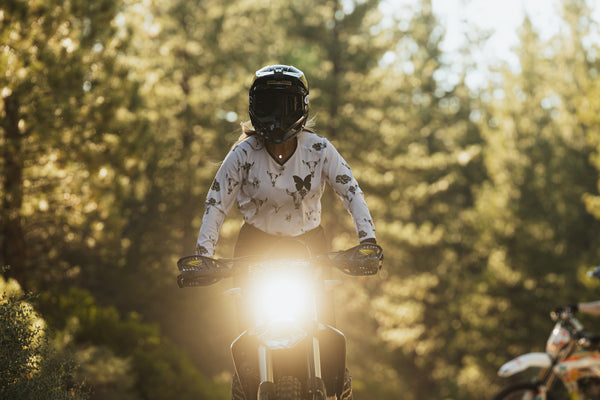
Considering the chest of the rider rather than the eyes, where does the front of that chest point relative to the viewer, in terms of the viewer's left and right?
facing the viewer

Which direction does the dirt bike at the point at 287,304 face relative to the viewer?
toward the camera

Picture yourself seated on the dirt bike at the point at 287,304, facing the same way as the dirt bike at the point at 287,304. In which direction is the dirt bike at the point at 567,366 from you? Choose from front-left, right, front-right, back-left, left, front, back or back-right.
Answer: back-left

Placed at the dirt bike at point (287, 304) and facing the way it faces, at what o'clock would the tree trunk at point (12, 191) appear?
The tree trunk is roughly at 5 o'clock from the dirt bike.

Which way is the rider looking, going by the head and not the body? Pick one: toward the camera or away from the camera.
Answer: toward the camera

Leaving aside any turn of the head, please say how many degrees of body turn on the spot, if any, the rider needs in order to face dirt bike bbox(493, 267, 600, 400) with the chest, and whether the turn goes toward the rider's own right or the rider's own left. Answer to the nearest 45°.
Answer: approximately 135° to the rider's own left
